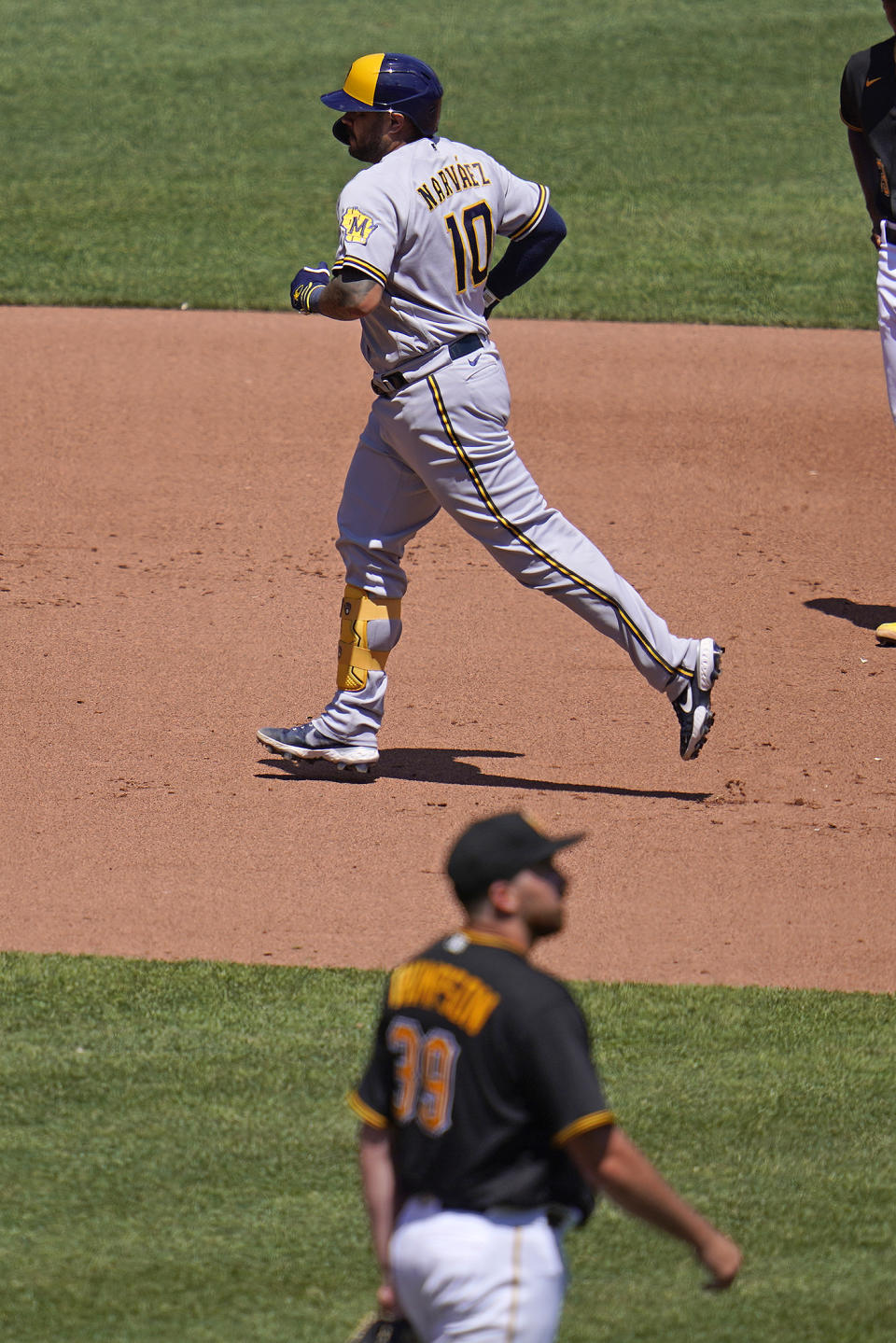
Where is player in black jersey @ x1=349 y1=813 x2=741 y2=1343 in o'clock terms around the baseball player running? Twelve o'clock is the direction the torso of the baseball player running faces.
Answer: The player in black jersey is roughly at 9 o'clock from the baseball player running.

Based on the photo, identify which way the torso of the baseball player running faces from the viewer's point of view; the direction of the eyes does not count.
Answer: to the viewer's left

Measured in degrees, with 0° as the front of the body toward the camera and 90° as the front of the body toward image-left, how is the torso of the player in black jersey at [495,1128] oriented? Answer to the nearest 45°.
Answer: approximately 225°

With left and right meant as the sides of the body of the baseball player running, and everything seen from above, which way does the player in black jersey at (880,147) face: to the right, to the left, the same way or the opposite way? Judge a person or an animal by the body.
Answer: to the left

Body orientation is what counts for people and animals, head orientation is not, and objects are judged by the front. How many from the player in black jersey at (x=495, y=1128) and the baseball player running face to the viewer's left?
1

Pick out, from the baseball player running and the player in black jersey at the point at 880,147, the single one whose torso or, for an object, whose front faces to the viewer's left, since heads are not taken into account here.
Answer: the baseball player running

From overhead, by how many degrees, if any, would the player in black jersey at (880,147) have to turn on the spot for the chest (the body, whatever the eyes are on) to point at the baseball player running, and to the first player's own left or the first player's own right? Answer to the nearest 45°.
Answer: approximately 45° to the first player's own right

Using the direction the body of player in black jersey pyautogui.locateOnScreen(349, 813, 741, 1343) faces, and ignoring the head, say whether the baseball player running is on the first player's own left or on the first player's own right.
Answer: on the first player's own left

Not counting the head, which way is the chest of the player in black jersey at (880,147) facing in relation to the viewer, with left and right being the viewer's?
facing the viewer
